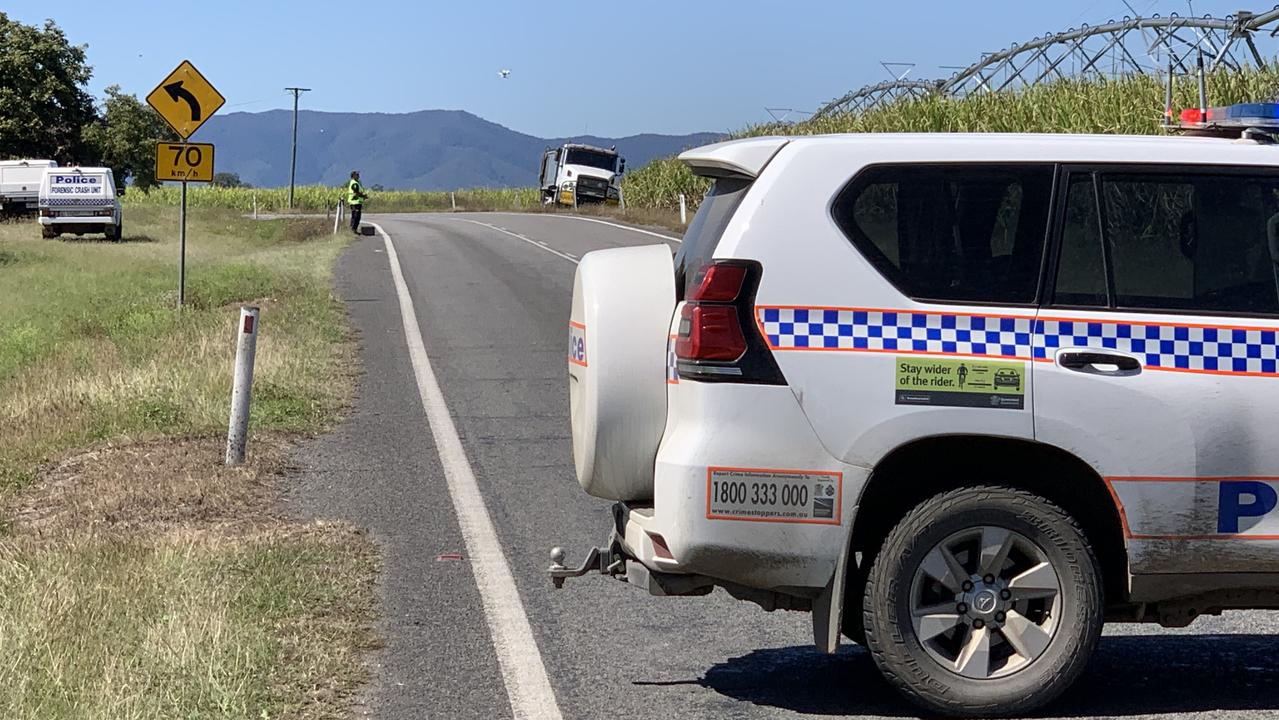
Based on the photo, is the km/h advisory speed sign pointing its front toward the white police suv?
yes

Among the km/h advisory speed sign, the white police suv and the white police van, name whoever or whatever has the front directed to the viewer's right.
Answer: the white police suv

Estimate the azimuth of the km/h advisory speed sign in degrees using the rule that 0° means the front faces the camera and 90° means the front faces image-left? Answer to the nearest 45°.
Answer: approximately 0°

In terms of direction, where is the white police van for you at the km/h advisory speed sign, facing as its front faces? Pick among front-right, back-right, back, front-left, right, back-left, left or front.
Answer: back

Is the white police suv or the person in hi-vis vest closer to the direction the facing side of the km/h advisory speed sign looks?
the white police suv

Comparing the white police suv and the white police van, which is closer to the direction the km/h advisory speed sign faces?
the white police suv

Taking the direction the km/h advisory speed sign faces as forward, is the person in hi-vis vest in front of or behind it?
behind
